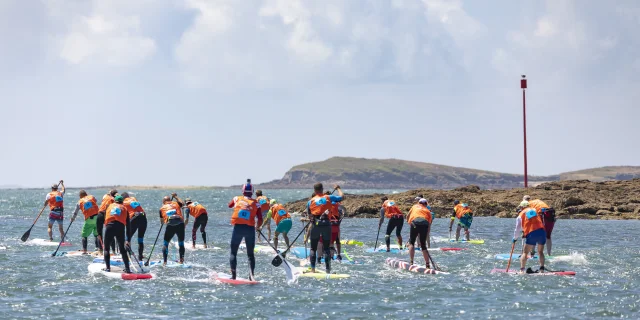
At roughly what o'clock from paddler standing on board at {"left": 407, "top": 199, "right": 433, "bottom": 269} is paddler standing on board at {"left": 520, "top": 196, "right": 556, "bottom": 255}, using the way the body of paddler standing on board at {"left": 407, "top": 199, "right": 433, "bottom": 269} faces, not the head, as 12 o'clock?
paddler standing on board at {"left": 520, "top": 196, "right": 556, "bottom": 255} is roughly at 2 o'clock from paddler standing on board at {"left": 407, "top": 199, "right": 433, "bottom": 269}.

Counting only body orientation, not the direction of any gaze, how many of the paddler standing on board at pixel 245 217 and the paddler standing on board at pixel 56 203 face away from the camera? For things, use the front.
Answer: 2

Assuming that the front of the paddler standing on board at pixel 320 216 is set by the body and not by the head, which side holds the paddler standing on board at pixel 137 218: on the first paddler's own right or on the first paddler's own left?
on the first paddler's own left

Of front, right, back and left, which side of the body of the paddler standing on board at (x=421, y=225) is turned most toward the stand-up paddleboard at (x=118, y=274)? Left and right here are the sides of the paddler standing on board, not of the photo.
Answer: left

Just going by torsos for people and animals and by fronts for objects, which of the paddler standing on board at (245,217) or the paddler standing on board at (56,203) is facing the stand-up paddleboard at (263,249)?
the paddler standing on board at (245,217)

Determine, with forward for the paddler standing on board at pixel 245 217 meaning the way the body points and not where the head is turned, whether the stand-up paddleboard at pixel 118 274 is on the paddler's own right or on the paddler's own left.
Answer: on the paddler's own left

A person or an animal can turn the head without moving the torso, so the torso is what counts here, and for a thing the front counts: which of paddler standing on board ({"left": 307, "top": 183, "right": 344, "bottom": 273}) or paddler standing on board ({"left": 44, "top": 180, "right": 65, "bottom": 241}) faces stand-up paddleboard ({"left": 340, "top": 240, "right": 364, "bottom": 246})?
paddler standing on board ({"left": 307, "top": 183, "right": 344, "bottom": 273})

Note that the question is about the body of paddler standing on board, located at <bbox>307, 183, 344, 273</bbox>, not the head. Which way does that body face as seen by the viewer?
away from the camera

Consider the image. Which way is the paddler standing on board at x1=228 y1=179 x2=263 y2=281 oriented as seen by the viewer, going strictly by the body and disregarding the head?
away from the camera

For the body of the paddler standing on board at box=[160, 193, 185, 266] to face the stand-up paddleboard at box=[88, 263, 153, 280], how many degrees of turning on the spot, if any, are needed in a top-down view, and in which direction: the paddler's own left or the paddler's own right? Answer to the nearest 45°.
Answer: approximately 135° to the paddler's own left
